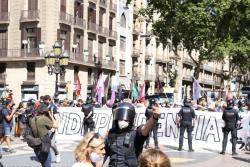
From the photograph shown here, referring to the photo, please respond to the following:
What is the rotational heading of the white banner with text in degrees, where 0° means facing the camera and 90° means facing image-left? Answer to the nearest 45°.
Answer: approximately 0°

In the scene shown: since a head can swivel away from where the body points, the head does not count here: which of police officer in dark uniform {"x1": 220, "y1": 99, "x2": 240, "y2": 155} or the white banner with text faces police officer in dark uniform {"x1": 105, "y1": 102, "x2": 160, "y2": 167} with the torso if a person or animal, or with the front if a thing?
the white banner with text
